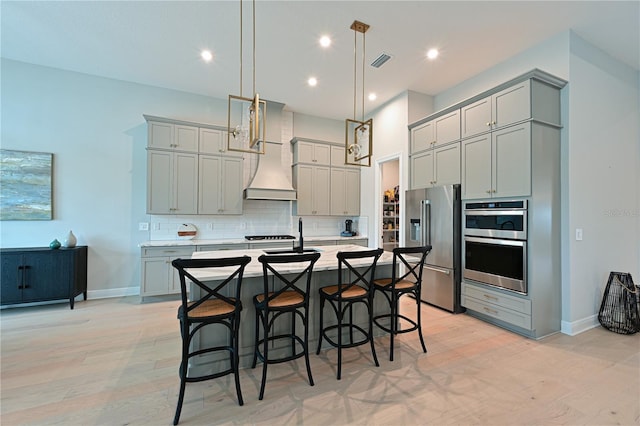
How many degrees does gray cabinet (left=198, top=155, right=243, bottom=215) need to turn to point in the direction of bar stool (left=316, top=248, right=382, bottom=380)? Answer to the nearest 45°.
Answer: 0° — it already faces it

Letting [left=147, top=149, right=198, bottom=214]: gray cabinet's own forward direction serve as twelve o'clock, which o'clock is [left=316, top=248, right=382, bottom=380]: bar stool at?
The bar stool is roughly at 11 o'clock from the gray cabinet.

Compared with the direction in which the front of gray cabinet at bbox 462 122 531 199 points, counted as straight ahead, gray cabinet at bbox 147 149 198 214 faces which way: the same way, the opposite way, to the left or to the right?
to the left

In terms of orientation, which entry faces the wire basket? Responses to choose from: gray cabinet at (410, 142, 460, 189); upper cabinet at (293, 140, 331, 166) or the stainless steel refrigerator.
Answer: the upper cabinet

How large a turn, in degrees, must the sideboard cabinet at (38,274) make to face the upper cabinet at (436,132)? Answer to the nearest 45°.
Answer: approximately 45° to its left

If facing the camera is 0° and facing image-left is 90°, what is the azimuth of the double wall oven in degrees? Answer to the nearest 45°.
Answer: approximately 45°

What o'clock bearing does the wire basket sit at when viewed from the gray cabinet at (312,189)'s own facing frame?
The wire basket is roughly at 10 o'clock from the gray cabinet.

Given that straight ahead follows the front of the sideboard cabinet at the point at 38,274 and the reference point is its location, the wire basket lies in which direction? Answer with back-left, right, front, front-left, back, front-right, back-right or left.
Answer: front-left

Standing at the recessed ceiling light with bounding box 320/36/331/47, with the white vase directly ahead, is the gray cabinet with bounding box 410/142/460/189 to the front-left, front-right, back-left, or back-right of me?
back-right

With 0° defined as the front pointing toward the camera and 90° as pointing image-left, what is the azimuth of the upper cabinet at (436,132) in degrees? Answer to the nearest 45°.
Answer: approximately 45°

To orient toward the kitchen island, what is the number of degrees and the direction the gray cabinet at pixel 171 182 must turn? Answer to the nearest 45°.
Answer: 0° — it already faces it

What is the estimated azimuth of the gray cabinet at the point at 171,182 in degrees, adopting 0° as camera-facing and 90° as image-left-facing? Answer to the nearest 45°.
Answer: approximately 0°

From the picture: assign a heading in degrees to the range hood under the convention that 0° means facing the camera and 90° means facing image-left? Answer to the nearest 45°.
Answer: approximately 0°
